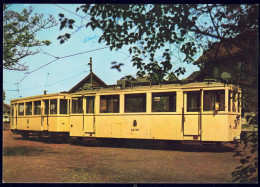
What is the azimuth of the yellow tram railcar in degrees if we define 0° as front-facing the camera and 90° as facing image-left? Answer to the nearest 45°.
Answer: approximately 315°

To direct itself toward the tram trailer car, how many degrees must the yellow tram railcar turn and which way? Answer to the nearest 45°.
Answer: approximately 180°
